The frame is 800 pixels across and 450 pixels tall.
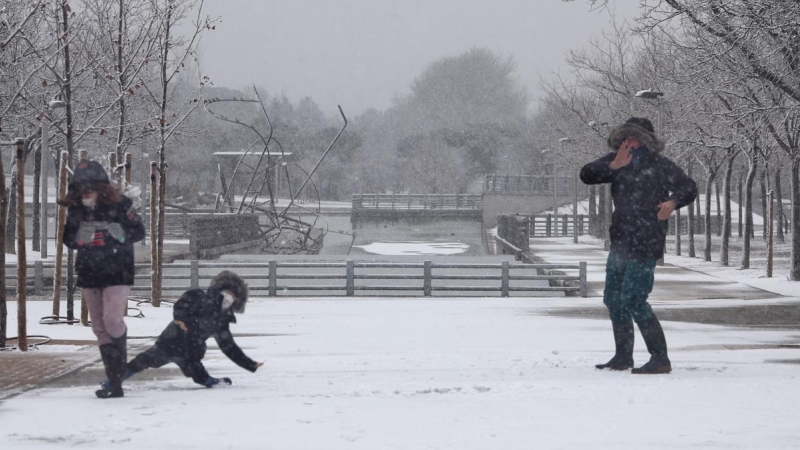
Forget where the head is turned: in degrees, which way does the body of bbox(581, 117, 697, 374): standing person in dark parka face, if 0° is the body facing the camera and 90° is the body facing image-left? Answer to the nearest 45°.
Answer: approximately 45°

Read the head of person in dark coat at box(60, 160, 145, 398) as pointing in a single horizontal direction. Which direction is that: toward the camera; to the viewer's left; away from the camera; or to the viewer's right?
toward the camera

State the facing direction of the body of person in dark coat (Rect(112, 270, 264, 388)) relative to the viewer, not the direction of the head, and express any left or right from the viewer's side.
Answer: facing the viewer and to the right of the viewer

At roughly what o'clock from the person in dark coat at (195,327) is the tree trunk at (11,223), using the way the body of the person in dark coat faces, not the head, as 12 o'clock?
The tree trunk is roughly at 7 o'clock from the person in dark coat.

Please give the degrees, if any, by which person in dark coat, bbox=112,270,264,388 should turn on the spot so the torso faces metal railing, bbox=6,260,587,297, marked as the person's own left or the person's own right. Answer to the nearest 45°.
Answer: approximately 135° to the person's own left

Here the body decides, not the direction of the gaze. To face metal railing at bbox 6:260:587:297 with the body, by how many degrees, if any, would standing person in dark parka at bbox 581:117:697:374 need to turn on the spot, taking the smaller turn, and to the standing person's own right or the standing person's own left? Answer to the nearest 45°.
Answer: approximately 90° to the standing person's own right

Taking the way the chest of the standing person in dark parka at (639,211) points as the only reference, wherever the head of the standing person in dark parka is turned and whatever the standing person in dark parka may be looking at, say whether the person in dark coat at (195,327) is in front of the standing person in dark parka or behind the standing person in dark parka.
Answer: in front

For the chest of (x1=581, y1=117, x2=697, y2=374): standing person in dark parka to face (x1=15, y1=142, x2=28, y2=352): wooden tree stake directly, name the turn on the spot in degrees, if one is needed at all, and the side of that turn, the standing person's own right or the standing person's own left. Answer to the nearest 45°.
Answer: approximately 45° to the standing person's own right

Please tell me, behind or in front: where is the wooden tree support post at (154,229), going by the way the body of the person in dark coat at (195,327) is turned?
behind

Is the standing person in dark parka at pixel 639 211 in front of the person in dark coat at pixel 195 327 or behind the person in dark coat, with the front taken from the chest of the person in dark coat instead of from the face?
in front

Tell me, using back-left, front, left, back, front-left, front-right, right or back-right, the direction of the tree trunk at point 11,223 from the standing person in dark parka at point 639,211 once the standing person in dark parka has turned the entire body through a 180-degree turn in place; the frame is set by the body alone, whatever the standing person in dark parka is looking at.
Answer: left

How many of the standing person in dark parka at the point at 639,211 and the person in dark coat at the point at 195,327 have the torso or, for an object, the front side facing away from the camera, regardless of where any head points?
0
